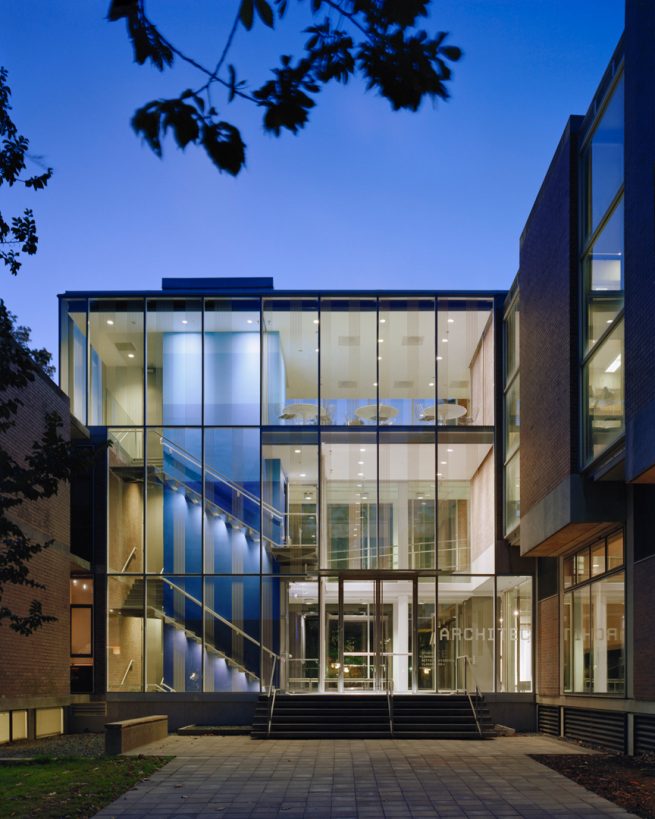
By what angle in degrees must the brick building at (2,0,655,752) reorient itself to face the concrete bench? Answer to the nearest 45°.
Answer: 0° — it already faces it

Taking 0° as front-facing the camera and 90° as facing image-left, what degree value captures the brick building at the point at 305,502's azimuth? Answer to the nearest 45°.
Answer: approximately 0°
